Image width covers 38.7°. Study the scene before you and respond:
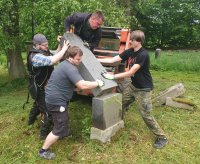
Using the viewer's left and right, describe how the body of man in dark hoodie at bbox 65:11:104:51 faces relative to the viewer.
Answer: facing the viewer and to the right of the viewer

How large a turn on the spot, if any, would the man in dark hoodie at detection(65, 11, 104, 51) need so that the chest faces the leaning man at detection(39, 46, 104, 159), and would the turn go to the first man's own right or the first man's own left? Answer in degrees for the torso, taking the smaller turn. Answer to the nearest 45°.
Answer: approximately 45° to the first man's own right

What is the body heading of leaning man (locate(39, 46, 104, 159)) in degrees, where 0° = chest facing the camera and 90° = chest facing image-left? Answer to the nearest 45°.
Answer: approximately 270°

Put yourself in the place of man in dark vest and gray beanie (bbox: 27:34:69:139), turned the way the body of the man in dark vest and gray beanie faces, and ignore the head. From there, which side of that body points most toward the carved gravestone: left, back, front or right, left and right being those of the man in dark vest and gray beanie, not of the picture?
front

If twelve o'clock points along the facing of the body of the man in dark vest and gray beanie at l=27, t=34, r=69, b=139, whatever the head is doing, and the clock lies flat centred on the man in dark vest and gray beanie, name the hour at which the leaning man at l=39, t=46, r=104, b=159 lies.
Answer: The leaning man is roughly at 2 o'clock from the man in dark vest and gray beanie.

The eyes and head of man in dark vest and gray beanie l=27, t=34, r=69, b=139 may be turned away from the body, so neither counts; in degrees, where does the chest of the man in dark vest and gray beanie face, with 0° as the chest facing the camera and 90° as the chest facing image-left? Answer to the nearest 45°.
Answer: approximately 270°

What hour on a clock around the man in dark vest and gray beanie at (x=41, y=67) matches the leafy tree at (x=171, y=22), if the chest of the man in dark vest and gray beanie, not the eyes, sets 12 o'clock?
The leafy tree is roughly at 10 o'clock from the man in dark vest and gray beanie.

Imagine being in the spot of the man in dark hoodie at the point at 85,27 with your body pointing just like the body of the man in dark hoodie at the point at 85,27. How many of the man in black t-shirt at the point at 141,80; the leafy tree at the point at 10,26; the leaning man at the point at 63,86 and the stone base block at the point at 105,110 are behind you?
1

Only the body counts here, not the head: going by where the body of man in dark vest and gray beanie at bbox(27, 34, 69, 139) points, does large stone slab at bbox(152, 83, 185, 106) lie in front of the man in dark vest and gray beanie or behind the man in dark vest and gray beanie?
in front

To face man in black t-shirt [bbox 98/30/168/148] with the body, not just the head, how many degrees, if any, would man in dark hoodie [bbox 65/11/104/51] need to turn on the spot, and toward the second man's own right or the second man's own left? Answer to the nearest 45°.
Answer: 0° — they already face them

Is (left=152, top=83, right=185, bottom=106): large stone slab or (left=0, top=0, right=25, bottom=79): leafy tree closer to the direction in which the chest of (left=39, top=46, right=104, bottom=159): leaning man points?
the large stone slab

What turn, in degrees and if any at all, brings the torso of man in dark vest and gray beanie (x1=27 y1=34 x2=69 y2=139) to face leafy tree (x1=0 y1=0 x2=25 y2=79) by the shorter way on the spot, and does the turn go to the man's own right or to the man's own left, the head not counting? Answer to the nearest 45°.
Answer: approximately 90° to the man's own left

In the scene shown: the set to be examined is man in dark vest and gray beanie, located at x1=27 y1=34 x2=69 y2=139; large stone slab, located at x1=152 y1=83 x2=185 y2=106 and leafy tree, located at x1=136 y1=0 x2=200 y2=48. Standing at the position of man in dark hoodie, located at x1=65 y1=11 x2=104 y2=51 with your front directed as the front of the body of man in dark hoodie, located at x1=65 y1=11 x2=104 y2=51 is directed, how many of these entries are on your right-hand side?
1

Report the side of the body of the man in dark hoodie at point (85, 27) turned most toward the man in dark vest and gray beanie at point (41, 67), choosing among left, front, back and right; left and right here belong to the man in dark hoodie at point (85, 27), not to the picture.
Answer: right
